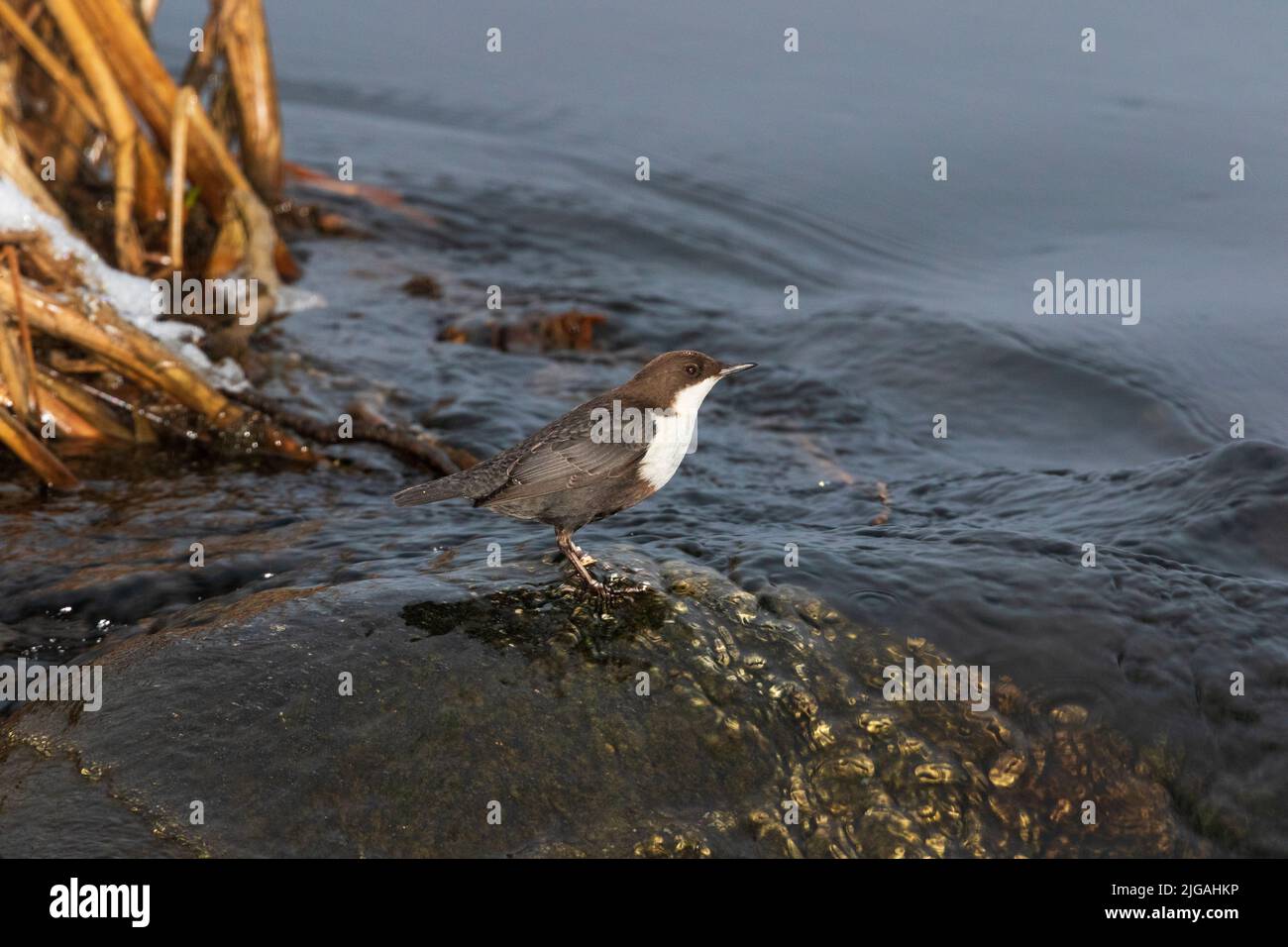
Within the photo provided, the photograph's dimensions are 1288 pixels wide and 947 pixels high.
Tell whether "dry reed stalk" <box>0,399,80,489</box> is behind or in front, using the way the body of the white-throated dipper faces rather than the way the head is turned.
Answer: behind

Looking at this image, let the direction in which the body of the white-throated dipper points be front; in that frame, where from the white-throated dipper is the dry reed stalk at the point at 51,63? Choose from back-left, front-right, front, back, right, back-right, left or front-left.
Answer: back-left

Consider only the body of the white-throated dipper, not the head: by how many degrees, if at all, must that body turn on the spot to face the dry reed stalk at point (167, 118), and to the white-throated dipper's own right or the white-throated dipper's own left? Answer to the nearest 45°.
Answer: approximately 135° to the white-throated dipper's own left

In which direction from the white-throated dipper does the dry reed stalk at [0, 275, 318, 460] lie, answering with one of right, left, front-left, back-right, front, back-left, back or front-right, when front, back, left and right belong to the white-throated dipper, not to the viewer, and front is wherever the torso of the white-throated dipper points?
back-left

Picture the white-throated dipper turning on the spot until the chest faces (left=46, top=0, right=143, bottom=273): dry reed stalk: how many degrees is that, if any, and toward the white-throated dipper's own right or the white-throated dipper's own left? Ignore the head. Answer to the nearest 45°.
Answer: approximately 135° to the white-throated dipper's own left

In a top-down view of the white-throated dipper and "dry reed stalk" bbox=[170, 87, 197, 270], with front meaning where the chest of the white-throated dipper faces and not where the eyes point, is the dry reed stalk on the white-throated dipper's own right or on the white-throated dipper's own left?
on the white-throated dipper's own left

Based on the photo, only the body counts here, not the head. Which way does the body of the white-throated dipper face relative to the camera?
to the viewer's right

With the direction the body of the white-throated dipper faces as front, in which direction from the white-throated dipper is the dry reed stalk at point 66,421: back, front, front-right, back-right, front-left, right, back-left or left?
back-left

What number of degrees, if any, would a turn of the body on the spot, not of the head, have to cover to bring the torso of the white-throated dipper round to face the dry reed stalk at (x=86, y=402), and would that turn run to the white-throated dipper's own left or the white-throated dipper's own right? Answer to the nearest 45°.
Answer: approximately 135° to the white-throated dipper's own left
